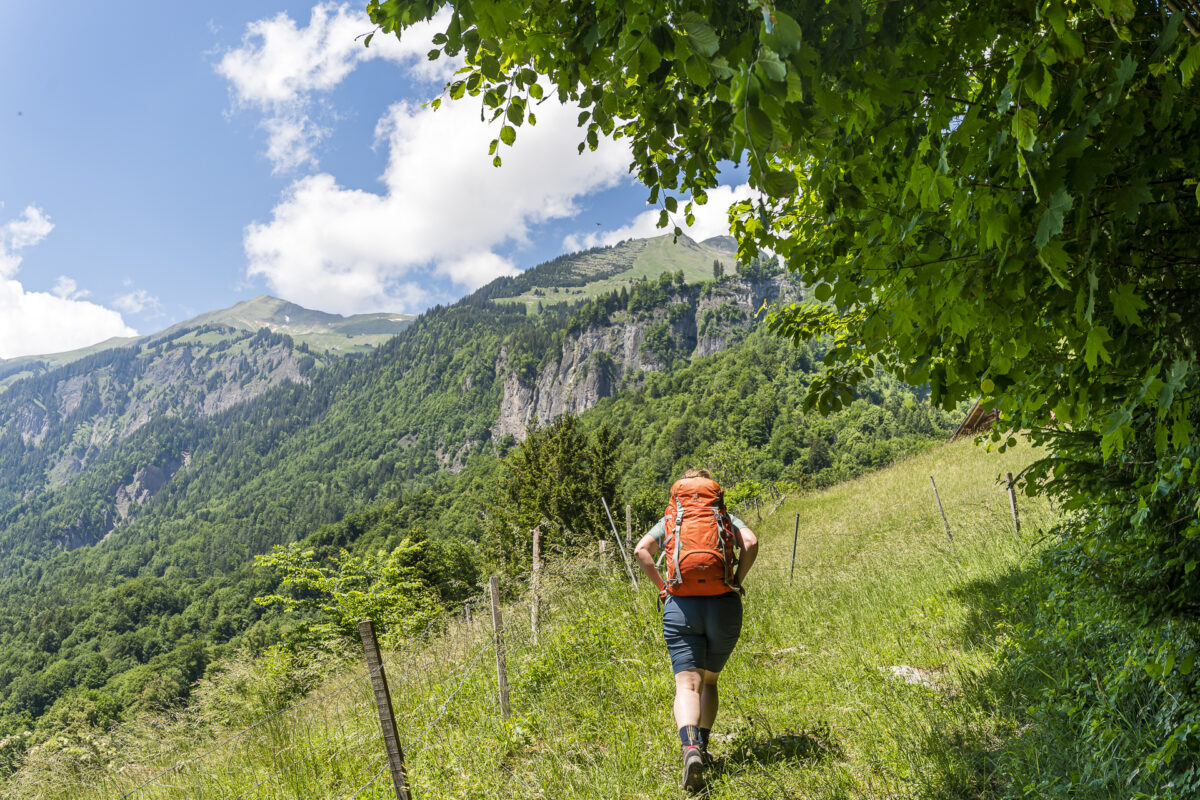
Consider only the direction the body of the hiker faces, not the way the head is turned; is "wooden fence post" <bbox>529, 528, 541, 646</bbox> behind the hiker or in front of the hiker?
in front

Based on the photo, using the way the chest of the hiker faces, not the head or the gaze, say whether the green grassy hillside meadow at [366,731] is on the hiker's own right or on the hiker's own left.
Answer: on the hiker's own left

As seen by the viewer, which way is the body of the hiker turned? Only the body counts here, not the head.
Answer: away from the camera

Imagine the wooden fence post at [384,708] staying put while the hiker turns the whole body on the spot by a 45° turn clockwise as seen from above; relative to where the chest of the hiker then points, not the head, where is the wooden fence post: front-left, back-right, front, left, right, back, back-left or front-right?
back-left

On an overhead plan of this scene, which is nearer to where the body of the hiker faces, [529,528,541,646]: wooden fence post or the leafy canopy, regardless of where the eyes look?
the wooden fence post
